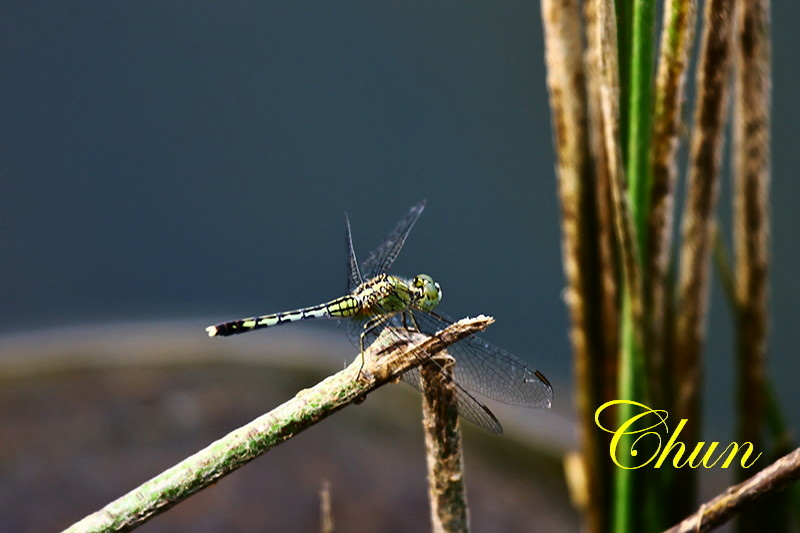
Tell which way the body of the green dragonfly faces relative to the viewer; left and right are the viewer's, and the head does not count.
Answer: facing to the right of the viewer
